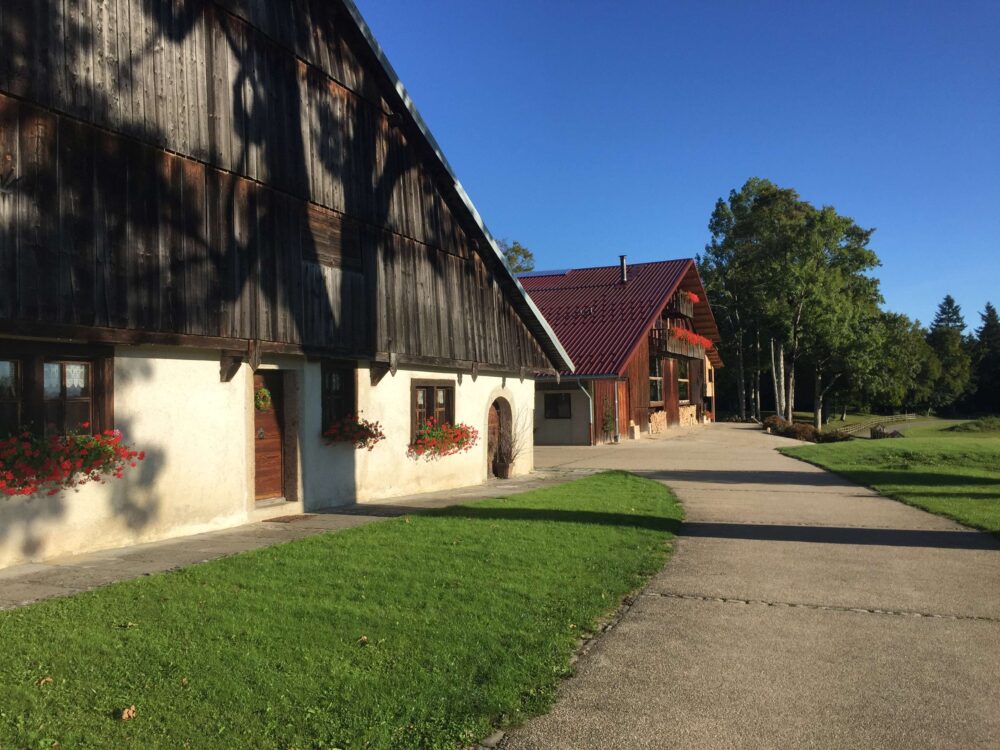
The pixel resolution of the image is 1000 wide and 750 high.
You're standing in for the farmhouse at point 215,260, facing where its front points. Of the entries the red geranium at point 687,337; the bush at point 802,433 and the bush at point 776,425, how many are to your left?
3

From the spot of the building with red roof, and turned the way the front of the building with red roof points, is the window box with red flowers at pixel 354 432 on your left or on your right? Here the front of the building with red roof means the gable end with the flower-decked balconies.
on your right

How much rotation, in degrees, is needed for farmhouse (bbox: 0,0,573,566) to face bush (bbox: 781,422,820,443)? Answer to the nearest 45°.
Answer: approximately 90° to its left

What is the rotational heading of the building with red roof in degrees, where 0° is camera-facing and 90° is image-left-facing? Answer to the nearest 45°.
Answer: approximately 315°
